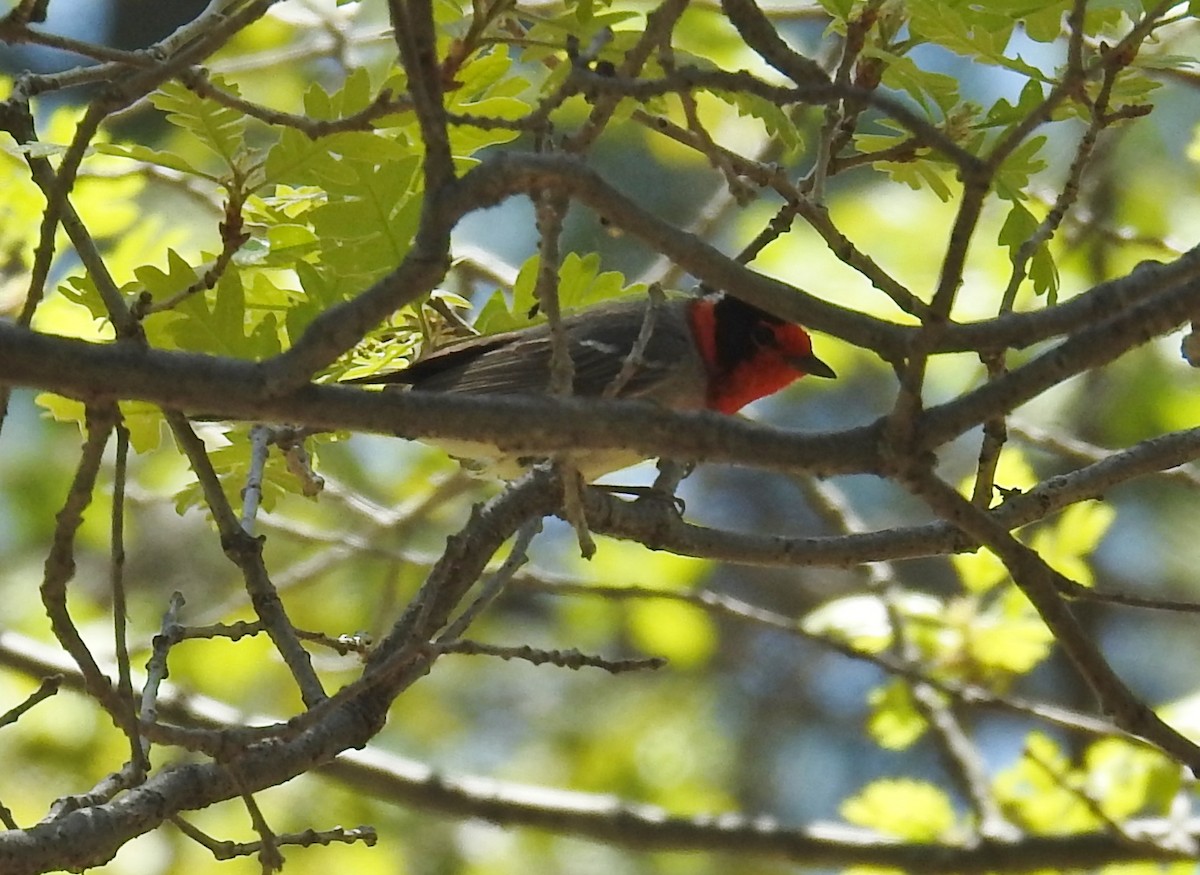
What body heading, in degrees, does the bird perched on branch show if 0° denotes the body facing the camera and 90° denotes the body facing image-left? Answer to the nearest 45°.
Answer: approximately 270°
